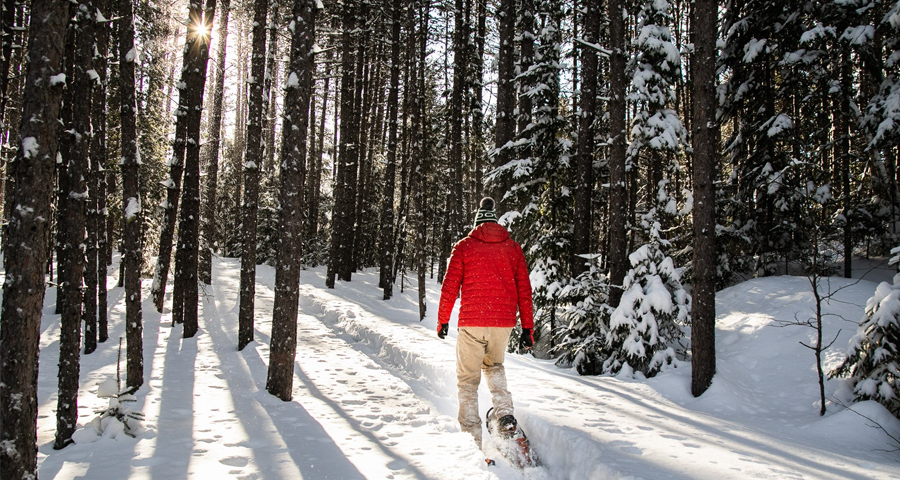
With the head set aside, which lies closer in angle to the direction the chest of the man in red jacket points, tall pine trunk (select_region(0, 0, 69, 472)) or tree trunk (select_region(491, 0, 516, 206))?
the tree trunk

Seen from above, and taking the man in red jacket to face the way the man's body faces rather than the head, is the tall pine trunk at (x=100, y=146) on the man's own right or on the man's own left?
on the man's own left

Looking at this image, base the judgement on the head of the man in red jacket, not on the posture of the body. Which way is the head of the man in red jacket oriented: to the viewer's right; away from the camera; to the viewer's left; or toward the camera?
away from the camera

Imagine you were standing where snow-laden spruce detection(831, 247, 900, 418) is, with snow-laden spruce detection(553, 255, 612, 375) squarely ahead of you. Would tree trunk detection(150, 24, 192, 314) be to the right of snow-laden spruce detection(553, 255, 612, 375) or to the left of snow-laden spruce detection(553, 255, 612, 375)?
left

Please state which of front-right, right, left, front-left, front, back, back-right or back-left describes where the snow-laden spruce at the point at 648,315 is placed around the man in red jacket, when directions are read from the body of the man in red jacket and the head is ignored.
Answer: front-right

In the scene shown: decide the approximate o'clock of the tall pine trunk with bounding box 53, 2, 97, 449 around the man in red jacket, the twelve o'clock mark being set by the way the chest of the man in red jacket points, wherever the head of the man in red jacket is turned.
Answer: The tall pine trunk is roughly at 9 o'clock from the man in red jacket.

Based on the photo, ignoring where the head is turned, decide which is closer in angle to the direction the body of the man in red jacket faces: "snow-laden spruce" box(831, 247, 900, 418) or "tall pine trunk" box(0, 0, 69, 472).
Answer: the snow-laden spruce

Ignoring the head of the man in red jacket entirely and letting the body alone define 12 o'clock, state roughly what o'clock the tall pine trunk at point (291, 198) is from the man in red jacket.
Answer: The tall pine trunk is roughly at 10 o'clock from the man in red jacket.

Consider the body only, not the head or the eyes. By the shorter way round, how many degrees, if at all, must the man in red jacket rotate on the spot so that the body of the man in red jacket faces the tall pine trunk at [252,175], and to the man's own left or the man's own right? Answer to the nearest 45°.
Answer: approximately 45° to the man's own left

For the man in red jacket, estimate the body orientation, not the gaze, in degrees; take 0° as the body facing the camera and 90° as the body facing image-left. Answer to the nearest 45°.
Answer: approximately 180°

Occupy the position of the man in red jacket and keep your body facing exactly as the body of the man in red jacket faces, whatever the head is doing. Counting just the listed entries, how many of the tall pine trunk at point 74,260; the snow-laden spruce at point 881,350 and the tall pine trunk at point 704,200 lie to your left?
1

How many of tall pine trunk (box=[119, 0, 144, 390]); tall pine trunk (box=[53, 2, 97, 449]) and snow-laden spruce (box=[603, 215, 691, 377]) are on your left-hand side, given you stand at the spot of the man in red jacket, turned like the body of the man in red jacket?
2

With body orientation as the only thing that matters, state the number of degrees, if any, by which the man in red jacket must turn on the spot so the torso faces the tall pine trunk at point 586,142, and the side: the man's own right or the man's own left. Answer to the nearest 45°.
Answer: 0° — they already face it

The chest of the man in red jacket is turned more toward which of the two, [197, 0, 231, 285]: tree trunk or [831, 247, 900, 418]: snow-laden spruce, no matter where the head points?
the tree trunk

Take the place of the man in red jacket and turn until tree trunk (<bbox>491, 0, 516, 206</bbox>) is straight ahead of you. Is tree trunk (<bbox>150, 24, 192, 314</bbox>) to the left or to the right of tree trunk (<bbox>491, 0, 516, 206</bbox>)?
left

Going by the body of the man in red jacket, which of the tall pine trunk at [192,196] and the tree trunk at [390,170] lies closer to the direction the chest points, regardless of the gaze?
the tree trunk

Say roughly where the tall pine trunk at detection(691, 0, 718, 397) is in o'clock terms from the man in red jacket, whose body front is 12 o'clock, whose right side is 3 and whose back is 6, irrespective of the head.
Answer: The tall pine trunk is roughly at 2 o'clock from the man in red jacket.
